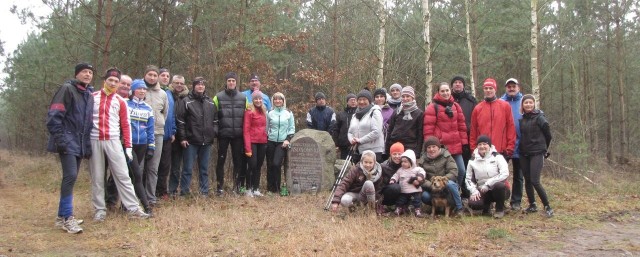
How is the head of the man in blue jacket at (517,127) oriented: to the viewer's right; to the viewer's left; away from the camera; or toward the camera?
toward the camera

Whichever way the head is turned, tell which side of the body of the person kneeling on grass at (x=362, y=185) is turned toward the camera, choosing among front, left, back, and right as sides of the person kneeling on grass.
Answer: front

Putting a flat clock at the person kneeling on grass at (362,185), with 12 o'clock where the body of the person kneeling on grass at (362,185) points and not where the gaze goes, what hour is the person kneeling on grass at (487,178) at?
the person kneeling on grass at (487,178) is roughly at 9 o'clock from the person kneeling on grass at (362,185).

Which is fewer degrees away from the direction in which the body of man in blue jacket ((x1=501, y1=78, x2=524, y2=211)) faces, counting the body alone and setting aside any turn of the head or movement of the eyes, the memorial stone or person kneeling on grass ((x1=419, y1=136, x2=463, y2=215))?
the person kneeling on grass

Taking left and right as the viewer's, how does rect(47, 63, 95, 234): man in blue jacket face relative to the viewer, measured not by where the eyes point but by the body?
facing the viewer and to the right of the viewer

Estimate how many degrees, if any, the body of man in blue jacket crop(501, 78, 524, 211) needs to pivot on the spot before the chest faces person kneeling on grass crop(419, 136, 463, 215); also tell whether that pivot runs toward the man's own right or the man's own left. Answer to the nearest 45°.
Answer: approximately 45° to the man's own right

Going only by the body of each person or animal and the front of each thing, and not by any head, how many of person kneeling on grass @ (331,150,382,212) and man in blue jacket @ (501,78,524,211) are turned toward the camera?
2

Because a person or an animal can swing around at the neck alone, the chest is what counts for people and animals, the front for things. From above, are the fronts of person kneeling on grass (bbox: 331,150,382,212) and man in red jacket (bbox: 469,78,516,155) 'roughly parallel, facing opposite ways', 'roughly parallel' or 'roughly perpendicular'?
roughly parallel

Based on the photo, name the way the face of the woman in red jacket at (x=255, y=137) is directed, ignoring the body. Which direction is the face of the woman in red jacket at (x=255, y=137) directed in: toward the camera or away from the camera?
toward the camera

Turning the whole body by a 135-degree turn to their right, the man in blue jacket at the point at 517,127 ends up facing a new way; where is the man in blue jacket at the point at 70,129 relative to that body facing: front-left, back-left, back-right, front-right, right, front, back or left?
left

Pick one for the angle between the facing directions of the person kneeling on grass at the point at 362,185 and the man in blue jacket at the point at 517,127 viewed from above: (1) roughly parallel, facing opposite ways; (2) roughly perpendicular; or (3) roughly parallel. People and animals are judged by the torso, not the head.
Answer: roughly parallel

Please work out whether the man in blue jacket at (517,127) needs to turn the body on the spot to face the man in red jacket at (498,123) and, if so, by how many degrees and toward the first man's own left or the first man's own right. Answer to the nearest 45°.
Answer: approximately 45° to the first man's own right

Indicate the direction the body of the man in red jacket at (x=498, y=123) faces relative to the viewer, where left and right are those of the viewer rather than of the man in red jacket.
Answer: facing the viewer

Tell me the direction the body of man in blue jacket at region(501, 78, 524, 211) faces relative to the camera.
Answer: toward the camera
